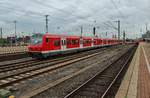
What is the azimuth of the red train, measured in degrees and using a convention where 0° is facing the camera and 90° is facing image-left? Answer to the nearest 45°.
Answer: approximately 45°
